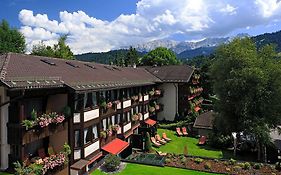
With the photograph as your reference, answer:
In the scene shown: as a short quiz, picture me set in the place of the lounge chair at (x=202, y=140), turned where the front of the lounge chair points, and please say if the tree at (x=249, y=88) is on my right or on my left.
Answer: on my left

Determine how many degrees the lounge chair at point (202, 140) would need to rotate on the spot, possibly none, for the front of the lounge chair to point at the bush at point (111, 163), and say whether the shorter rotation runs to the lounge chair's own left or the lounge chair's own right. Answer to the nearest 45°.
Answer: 0° — it already faces it

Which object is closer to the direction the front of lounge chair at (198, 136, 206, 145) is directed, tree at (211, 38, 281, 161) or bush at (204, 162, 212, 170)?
the bush

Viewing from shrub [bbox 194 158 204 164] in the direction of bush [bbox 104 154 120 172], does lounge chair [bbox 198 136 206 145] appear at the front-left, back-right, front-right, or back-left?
back-right

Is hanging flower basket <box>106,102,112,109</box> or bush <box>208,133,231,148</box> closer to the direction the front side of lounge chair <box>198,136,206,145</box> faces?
the hanging flower basket

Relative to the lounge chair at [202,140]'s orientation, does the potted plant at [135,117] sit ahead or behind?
ahead

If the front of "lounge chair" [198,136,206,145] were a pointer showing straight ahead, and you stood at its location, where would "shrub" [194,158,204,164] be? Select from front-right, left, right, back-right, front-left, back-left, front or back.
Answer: front-left

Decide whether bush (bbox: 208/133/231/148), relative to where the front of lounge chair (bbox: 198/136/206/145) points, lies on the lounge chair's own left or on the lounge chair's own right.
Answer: on the lounge chair's own left

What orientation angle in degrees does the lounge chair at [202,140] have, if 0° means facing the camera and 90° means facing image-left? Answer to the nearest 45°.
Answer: approximately 45°

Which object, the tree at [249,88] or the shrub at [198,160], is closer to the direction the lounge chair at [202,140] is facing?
the shrub

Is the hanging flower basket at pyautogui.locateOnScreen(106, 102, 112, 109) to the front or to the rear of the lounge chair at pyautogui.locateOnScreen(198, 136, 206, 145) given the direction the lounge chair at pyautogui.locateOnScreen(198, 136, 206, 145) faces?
to the front

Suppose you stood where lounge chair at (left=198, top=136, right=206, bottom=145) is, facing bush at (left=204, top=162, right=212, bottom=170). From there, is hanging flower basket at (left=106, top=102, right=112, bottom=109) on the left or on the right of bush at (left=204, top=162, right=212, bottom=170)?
right
